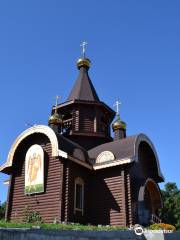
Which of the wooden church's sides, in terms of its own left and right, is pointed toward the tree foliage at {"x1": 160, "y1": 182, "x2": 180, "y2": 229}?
left
